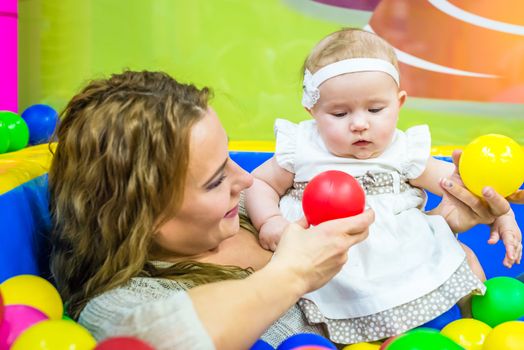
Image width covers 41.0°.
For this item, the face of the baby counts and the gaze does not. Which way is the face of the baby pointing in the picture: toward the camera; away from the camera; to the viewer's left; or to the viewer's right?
toward the camera

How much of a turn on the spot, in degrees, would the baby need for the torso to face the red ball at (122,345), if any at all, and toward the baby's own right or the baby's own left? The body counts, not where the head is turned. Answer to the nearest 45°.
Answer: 0° — they already face it

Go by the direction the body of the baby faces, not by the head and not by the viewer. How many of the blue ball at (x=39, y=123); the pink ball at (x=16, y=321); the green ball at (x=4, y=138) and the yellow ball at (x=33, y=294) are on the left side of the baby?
0

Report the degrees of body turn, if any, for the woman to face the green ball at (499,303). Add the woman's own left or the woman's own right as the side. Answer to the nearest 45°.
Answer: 0° — they already face it

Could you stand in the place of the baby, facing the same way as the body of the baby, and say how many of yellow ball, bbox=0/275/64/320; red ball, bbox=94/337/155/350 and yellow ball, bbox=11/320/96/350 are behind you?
0

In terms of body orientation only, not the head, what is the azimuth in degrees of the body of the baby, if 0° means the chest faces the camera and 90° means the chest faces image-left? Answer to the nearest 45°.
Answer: approximately 0°

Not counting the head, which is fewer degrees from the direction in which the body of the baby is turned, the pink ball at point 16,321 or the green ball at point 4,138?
the pink ball

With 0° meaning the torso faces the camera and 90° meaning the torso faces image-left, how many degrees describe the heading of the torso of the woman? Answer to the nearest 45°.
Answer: approximately 270°

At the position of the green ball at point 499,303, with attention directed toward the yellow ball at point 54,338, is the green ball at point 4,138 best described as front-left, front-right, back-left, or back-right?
front-right
